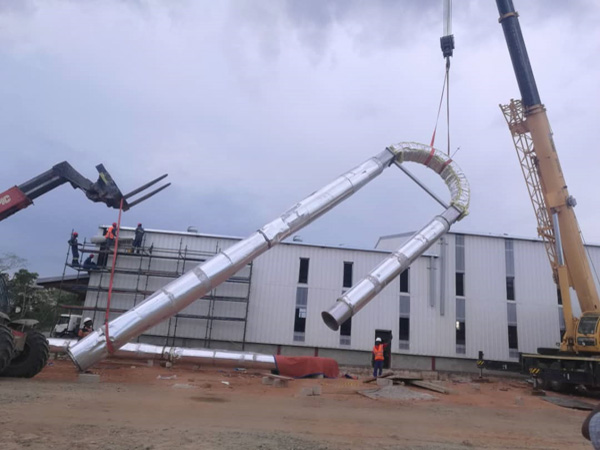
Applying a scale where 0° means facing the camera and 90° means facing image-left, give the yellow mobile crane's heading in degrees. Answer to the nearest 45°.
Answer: approximately 90°

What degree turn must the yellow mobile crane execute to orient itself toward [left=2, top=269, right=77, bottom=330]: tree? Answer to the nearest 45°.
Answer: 0° — it already faces it
